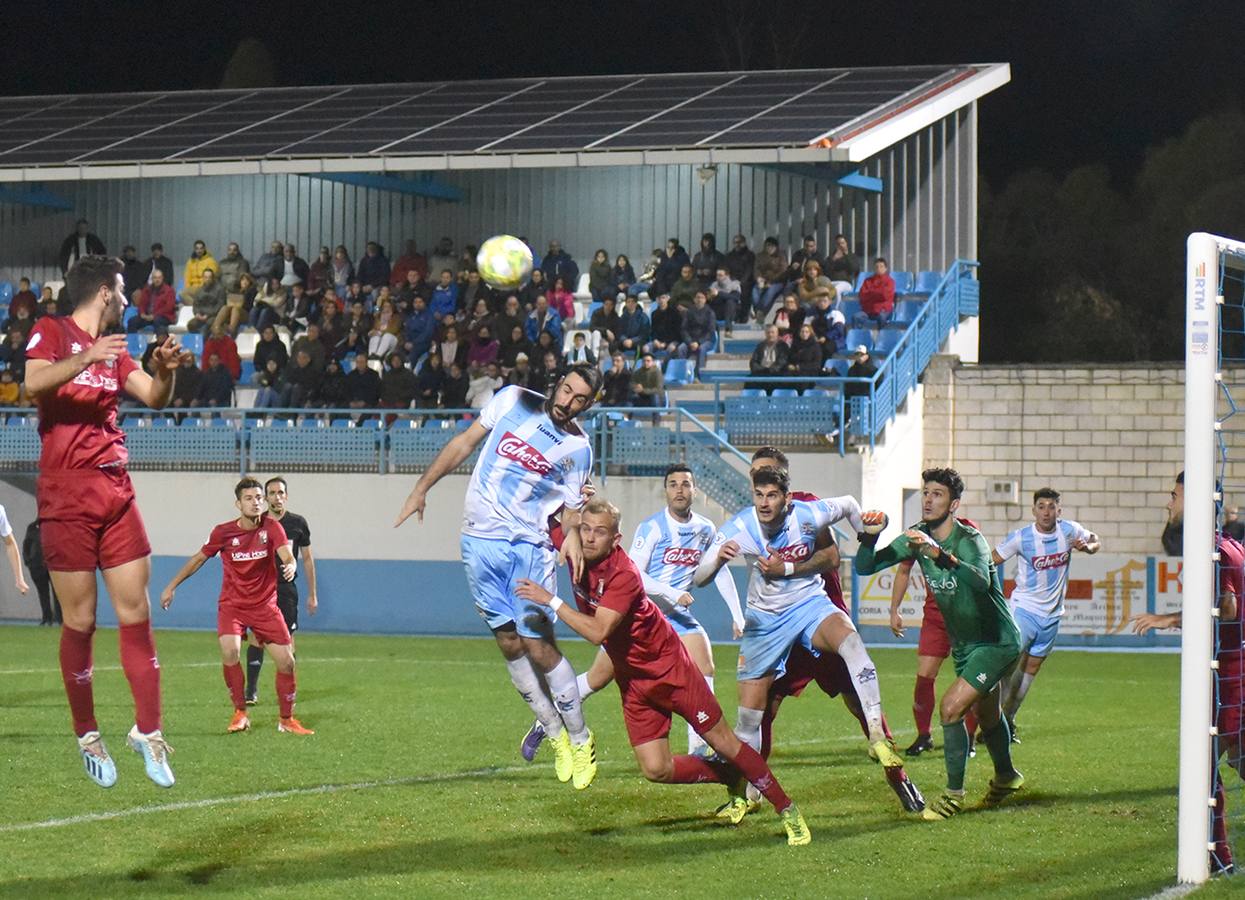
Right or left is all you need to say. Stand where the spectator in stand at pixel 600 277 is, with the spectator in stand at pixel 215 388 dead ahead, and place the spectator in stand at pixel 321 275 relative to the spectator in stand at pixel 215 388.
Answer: right

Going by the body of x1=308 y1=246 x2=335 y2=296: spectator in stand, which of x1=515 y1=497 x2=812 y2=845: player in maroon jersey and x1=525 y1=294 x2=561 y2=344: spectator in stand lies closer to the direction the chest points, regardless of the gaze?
the player in maroon jersey

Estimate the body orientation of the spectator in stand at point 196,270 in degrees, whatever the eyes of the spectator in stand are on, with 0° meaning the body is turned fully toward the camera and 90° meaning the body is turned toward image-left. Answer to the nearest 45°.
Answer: approximately 0°

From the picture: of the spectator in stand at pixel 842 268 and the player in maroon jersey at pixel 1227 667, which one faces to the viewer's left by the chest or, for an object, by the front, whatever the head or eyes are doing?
the player in maroon jersey

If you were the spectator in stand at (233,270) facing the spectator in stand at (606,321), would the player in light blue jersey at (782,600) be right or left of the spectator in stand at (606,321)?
right

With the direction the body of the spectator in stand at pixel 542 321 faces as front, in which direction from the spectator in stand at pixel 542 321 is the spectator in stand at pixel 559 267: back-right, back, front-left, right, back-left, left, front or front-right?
back

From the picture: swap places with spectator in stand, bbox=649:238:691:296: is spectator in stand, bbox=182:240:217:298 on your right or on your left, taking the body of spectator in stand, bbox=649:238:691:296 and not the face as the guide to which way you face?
on your right

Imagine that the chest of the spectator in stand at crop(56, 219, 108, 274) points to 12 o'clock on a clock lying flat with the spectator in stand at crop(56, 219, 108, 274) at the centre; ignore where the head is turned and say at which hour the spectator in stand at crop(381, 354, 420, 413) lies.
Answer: the spectator in stand at crop(381, 354, 420, 413) is roughly at 11 o'clock from the spectator in stand at crop(56, 219, 108, 274).

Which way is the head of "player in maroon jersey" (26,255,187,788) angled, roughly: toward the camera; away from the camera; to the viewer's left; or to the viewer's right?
to the viewer's right
